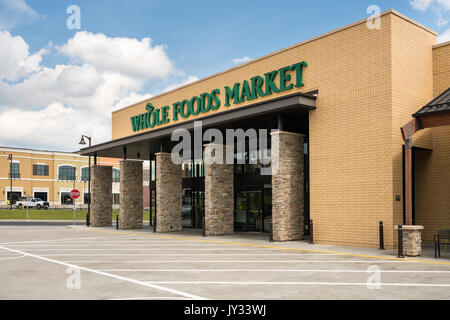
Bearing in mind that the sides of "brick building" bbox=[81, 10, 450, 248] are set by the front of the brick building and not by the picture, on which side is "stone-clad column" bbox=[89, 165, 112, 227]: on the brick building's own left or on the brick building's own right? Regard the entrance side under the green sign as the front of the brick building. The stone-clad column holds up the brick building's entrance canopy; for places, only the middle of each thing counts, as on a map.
on the brick building's own right

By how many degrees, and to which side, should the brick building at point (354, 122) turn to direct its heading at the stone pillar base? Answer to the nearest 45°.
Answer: approximately 45° to its left

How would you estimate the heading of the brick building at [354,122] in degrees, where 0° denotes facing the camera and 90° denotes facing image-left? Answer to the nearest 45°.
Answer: approximately 45°
